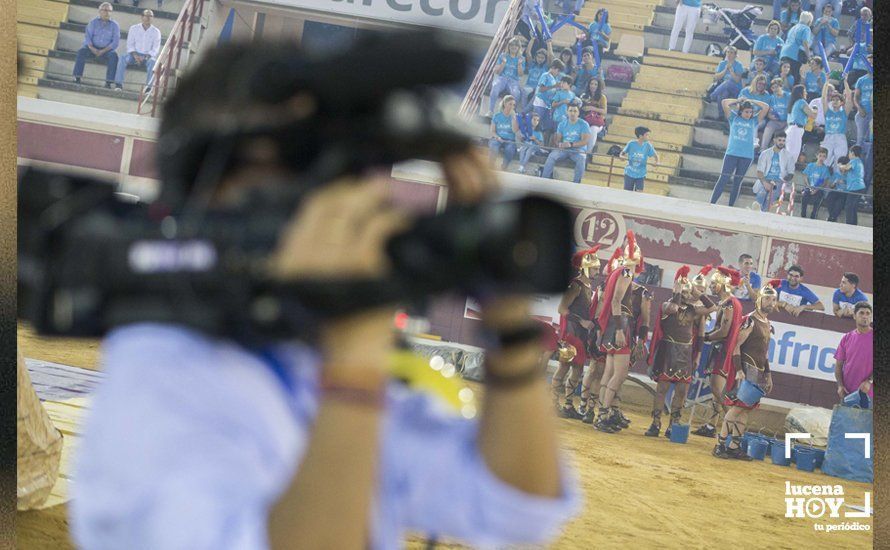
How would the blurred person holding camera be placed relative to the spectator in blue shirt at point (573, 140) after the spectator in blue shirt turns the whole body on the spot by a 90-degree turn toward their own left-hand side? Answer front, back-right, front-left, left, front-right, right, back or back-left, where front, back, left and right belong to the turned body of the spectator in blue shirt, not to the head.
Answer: right

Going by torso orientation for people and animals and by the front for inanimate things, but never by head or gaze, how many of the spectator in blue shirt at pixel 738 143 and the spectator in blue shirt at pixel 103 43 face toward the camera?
2

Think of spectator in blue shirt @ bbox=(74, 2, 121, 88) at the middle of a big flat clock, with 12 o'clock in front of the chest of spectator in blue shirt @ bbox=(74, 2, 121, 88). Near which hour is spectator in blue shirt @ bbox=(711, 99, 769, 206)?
spectator in blue shirt @ bbox=(711, 99, 769, 206) is roughly at 9 o'clock from spectator in blue shirt @ bbox=(74, 2, 121, 88).

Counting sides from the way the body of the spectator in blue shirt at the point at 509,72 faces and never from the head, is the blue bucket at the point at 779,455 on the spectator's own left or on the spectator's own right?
on the spectator's own left
